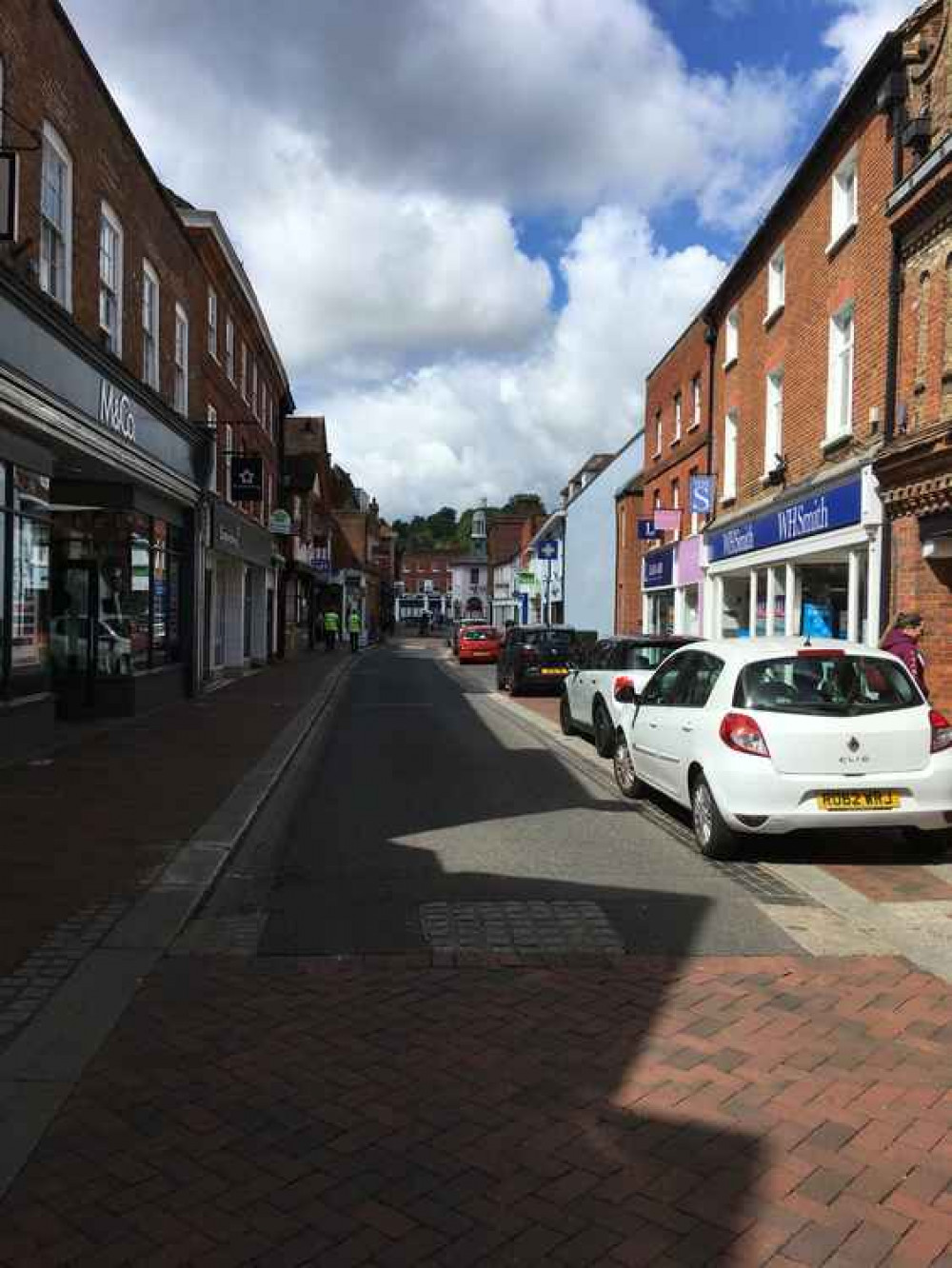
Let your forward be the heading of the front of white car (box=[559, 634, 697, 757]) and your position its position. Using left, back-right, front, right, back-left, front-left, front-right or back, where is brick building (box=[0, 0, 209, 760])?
front-left

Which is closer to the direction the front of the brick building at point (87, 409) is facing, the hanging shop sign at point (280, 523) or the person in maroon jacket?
the person in maroon jacket

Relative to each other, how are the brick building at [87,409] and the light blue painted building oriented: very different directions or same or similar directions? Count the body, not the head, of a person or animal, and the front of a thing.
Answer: very different directions

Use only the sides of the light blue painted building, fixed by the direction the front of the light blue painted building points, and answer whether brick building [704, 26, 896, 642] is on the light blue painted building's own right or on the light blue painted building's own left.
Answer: on the light blue painted building's own left

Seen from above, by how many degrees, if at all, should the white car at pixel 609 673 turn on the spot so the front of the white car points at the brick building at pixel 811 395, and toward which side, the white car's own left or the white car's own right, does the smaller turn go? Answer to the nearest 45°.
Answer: approximately 90° to the white car's own right

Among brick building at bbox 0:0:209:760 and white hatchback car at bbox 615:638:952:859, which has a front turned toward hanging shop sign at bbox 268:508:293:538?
the white hatchback car

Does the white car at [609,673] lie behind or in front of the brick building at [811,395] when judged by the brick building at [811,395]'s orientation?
in front

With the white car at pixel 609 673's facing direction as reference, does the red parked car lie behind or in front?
in front

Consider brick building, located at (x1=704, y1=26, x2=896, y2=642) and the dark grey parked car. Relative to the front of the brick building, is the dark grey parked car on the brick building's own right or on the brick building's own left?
on the brick building's own right

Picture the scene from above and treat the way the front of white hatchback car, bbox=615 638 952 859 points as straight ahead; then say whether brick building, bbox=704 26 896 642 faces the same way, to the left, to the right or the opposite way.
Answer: to the left

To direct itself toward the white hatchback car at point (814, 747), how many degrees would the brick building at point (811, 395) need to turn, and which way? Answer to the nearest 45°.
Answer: approximately 45° to its left

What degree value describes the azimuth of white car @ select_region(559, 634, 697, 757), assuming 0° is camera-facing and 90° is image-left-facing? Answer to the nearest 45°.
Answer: approximately 135°

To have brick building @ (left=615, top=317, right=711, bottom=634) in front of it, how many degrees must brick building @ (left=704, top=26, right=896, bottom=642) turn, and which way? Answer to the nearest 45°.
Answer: approximately 135° to its right

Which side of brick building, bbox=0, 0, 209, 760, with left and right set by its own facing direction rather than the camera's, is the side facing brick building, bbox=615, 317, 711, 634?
left

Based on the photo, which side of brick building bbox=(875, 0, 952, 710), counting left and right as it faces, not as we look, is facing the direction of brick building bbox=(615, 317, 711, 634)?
right

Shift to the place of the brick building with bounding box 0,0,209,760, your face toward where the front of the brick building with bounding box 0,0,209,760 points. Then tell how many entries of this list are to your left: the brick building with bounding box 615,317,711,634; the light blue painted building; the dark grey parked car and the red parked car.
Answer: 4
